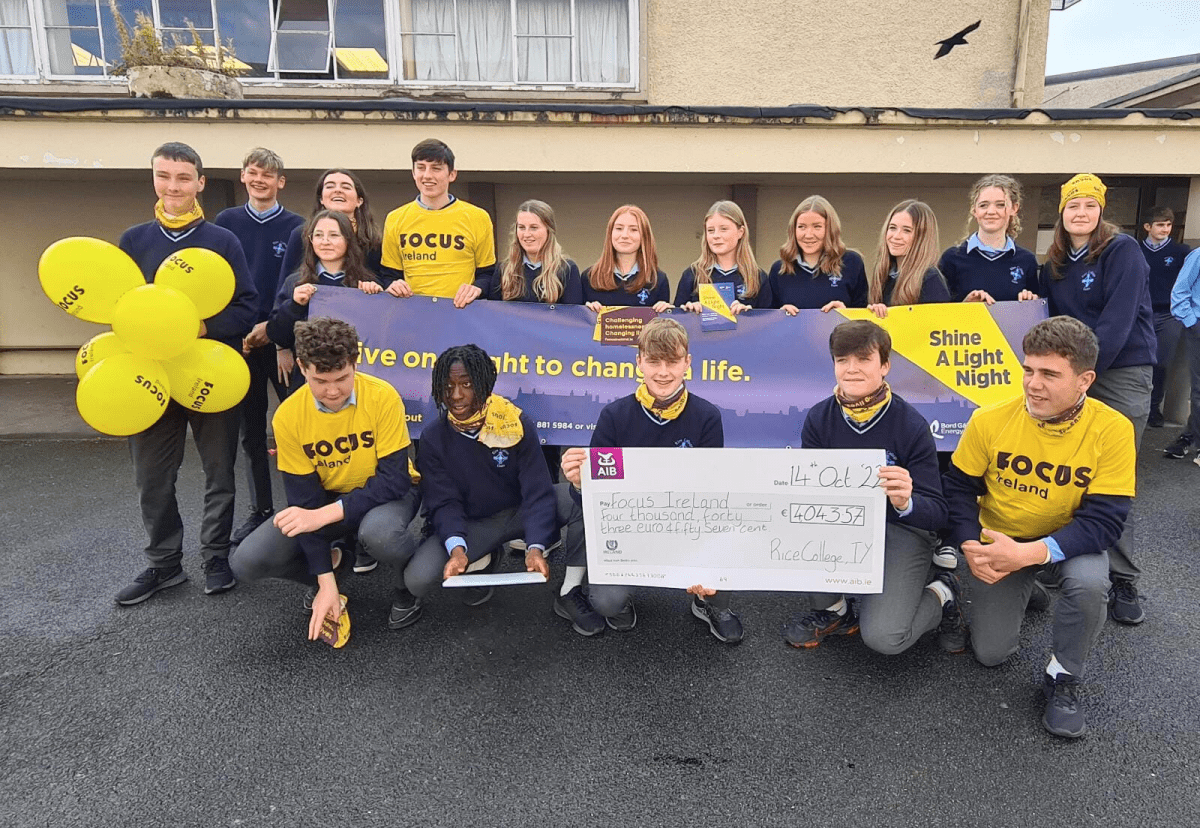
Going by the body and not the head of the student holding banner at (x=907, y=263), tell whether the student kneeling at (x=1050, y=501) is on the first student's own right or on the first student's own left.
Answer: on the first student's own left

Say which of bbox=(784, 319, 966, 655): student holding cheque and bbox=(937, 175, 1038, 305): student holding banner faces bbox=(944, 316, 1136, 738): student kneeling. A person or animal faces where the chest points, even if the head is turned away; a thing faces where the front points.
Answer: the student holding banner

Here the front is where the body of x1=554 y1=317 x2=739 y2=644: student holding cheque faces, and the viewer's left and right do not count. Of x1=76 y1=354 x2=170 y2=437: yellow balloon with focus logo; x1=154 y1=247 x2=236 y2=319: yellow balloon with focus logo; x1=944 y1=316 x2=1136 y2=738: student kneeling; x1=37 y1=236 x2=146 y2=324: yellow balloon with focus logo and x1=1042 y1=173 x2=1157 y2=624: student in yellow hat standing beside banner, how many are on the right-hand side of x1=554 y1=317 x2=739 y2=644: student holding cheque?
3

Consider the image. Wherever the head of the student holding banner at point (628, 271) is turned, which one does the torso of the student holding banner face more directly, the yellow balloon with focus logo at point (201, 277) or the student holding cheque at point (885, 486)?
the student holding cheque

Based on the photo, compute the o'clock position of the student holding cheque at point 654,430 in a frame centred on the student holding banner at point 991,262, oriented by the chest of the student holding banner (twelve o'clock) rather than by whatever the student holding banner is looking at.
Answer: The student holding cheque is roughly at 1 o'clock from the student holding banner.

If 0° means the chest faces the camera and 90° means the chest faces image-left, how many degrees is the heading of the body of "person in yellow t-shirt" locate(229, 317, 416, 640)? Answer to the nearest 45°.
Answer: approximately 0°

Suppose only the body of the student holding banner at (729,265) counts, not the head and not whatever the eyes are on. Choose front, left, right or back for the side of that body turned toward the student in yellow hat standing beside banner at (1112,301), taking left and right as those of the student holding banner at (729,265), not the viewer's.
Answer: left

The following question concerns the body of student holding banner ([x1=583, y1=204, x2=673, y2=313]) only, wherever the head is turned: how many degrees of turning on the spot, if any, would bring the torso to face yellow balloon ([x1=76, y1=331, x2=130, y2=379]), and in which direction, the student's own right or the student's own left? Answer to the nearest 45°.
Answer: approximately 45° to the student's own right

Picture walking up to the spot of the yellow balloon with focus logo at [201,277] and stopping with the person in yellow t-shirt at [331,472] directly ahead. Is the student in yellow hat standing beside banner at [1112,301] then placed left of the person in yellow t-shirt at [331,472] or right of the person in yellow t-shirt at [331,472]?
left
